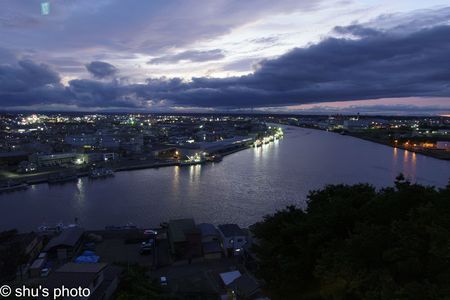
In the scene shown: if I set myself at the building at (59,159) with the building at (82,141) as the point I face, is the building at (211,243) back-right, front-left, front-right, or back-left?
back-right

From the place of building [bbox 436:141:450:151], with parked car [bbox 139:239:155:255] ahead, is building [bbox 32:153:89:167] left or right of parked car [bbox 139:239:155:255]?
right
